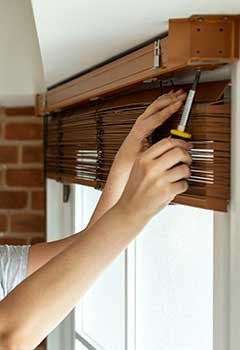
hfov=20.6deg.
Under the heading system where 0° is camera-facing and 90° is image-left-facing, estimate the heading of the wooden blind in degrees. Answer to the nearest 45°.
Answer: approximately 45°
